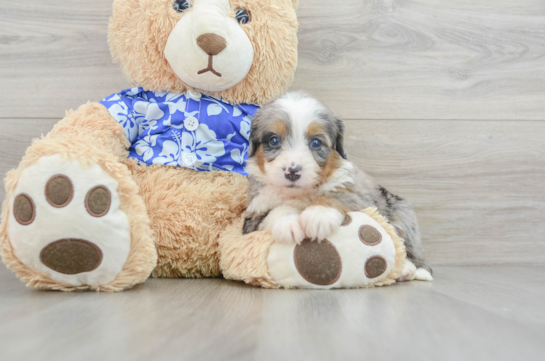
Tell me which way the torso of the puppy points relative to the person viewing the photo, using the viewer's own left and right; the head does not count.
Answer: facing the viewer and to the left of the viewer

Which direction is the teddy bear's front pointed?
toward the camera
